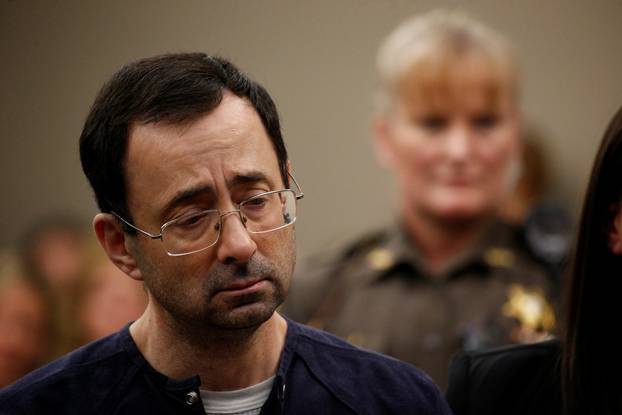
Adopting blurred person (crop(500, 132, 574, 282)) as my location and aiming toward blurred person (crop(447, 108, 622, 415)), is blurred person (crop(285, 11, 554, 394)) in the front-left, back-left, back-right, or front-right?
front-right

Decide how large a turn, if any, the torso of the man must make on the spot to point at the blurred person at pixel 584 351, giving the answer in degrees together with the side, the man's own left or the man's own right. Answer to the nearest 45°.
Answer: approximately 45° to the man's own left

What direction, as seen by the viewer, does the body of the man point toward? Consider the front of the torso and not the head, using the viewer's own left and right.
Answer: facing the viewer and to the right of the viewer

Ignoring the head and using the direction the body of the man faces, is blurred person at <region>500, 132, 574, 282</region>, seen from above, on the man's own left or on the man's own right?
on the man's own left

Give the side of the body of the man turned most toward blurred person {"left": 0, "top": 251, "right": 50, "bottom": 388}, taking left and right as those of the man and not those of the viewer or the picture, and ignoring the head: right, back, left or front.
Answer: back

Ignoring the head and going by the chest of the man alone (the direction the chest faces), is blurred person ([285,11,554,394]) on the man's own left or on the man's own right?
on the man's own left

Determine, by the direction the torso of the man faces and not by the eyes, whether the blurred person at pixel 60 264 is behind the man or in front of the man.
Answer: behind

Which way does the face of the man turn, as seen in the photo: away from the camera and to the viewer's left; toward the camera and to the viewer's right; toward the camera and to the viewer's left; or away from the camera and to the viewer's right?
toward the camera and to the viewer's right

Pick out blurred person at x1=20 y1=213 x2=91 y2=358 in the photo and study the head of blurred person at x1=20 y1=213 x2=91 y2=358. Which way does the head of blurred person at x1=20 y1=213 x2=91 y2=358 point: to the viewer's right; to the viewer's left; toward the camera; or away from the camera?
toward the camera
